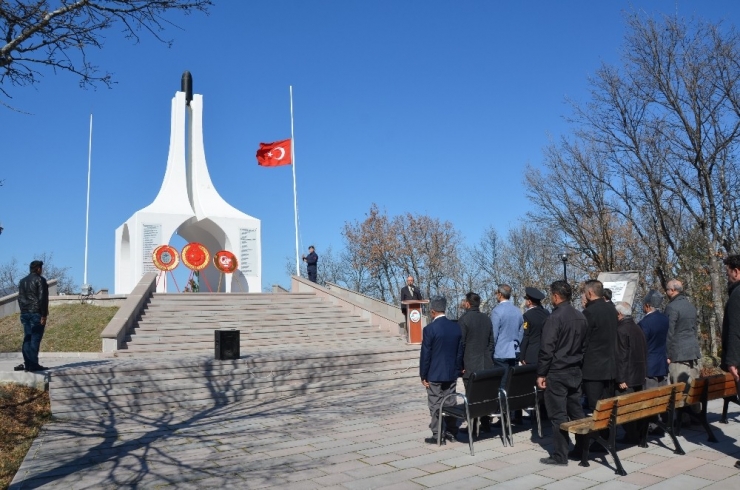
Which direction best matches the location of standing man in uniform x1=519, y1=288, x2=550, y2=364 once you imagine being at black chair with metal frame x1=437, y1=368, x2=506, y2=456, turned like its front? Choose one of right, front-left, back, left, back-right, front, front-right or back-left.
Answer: right

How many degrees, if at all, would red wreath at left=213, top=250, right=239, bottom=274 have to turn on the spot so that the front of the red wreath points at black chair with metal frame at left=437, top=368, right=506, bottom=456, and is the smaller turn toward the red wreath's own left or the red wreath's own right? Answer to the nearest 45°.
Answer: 0° — it already faces it

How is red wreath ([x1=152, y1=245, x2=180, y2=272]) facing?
toward the camera

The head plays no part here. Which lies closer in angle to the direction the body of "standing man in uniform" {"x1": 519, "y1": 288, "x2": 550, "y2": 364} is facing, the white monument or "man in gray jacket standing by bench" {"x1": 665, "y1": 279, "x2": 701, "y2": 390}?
the white monument

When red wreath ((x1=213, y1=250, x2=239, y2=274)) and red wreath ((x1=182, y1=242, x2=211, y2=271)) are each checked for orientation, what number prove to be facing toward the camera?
2

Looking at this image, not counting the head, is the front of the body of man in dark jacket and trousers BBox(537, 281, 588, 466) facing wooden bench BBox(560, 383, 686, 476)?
no

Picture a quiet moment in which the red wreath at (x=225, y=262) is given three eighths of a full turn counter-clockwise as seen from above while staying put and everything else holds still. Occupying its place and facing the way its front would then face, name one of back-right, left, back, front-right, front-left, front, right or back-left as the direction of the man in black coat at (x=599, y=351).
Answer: back-right

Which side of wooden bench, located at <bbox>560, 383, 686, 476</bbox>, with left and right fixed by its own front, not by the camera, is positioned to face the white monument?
front

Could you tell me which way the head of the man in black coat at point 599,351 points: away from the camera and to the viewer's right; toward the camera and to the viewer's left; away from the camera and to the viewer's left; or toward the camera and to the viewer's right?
away from the camera and to the viewer's left

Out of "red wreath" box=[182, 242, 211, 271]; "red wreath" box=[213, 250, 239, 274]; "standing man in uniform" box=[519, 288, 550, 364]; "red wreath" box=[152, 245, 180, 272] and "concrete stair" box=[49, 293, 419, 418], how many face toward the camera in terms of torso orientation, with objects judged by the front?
4

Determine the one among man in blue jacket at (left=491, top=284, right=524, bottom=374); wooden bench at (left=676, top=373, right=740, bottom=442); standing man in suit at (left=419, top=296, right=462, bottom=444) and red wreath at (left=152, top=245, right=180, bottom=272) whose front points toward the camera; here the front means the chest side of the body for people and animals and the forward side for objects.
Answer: the red wreath

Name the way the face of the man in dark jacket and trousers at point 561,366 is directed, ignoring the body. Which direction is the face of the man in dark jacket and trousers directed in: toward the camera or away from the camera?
away from the camera

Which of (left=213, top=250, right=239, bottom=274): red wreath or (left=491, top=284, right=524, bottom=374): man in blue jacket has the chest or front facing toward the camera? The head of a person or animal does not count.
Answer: the red wreath

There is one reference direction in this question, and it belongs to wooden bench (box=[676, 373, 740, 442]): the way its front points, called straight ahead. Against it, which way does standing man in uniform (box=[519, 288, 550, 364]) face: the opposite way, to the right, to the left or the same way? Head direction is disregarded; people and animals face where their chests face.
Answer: the same way

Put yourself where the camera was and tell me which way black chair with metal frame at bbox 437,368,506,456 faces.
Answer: facing away from the viewer and to the left of the viewer

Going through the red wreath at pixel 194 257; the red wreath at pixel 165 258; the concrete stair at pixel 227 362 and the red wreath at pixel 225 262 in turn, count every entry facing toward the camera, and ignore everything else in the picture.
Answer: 4

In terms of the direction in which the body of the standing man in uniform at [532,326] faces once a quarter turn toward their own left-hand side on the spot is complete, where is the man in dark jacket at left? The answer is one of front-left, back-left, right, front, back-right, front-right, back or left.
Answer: front-right

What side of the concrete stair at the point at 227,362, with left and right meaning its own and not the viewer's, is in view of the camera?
front

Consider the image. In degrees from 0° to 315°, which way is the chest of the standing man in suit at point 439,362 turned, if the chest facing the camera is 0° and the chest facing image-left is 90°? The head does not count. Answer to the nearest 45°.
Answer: approximately 135°

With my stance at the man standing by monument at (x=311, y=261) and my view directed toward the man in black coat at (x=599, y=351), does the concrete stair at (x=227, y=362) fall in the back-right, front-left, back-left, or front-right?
front-right
